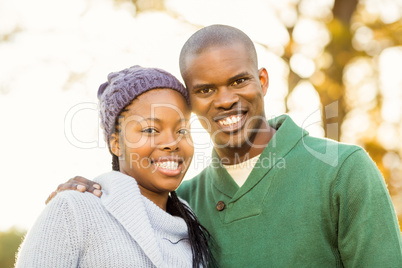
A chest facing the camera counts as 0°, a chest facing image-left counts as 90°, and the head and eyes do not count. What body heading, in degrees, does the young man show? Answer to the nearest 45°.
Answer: approximately 45°

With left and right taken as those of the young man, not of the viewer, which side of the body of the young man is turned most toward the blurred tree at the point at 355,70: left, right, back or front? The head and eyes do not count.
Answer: back

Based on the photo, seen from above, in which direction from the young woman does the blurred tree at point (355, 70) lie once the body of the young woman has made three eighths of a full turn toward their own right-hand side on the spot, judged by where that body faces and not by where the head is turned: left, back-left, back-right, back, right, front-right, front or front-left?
back-right

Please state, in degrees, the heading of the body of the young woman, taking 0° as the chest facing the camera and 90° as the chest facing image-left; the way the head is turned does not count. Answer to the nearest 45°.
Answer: approximately 315°

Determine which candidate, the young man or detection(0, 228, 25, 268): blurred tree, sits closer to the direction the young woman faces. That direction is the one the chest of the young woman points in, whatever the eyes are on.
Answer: the young man
